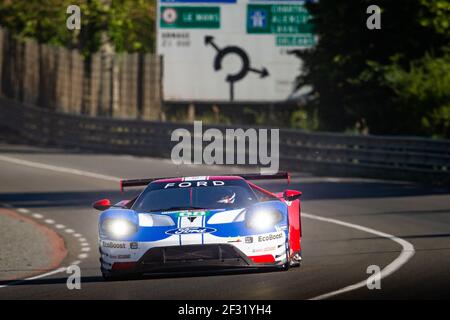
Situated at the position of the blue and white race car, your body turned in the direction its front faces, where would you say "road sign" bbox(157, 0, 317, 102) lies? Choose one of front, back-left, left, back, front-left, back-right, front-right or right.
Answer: back

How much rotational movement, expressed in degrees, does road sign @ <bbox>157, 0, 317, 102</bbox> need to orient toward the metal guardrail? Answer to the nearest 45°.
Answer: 0° — it already faces it

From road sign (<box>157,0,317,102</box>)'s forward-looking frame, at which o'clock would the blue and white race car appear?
The blue and white race car is roughly at 12 o'clock from the road sign.

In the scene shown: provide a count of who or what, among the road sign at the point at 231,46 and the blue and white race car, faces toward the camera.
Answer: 2

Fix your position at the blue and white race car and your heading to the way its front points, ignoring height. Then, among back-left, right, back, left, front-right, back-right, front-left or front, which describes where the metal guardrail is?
back

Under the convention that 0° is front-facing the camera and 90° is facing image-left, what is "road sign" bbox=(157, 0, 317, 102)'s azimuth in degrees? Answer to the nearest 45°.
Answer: approximately 0°
